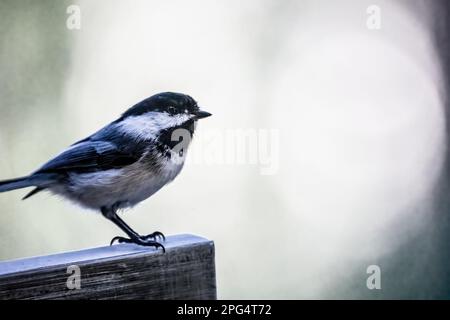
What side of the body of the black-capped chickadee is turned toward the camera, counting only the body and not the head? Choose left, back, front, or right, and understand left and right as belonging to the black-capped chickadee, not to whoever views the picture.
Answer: right
